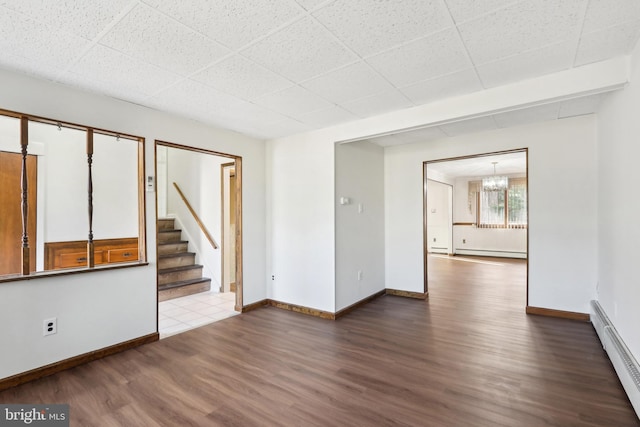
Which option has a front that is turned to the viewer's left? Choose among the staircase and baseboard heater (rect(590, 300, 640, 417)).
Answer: the baseboard heater

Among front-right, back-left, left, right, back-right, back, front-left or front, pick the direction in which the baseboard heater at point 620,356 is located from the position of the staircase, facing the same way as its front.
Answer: front

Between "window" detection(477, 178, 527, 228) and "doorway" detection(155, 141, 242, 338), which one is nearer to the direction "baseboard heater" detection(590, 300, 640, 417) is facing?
the doorway

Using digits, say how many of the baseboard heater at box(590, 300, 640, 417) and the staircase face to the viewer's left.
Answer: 1

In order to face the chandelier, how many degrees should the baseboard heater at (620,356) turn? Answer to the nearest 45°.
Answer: approximately 90° to its right

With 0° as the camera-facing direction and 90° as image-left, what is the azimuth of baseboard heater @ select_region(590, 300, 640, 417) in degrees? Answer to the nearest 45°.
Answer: approximately 90°

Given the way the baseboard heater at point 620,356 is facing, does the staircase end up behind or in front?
in front

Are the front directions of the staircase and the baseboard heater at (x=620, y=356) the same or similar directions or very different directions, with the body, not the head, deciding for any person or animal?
very different directions

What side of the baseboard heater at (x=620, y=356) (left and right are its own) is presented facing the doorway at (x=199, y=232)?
front

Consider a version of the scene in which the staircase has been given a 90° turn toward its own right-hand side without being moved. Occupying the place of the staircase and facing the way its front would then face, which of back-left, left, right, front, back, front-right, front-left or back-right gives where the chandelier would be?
back-left

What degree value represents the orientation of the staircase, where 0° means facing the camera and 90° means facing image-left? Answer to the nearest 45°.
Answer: approximately 315°

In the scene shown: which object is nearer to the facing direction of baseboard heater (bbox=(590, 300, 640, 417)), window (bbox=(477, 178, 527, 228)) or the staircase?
the staircase
